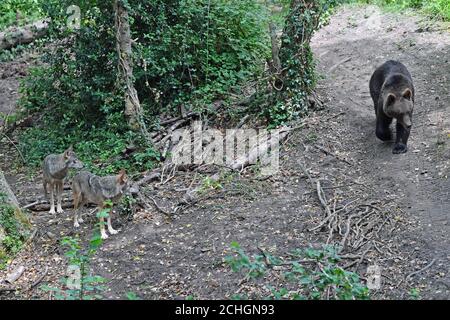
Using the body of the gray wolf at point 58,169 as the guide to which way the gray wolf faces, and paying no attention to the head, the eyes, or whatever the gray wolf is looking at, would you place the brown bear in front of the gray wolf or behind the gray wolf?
in front

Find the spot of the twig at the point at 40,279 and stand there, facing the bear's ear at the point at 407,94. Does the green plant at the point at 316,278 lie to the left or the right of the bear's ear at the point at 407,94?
right

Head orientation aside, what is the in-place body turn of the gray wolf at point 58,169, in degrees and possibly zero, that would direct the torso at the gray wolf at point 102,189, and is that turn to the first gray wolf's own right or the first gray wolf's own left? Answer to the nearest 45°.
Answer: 0° — it already faces it

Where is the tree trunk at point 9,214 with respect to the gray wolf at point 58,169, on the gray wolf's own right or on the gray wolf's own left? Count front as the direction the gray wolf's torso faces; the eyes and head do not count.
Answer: on the gray wolf's own right

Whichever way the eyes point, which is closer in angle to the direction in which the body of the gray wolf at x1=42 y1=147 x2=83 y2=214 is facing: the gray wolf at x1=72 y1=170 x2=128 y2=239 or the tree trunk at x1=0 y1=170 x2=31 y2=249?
the gray wolf

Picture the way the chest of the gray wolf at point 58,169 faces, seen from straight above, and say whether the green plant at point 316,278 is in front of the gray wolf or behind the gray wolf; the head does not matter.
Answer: in front

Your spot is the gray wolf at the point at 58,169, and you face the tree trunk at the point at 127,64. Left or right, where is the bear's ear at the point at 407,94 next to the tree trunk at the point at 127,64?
right

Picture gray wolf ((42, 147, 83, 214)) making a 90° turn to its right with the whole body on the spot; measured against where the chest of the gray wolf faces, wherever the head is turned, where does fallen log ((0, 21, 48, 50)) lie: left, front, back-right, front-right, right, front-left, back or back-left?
back-right

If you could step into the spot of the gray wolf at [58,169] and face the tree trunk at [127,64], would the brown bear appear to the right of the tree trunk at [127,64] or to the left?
right

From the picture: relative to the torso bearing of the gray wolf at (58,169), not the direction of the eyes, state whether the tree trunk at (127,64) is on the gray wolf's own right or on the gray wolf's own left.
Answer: on the gray wolf's own left

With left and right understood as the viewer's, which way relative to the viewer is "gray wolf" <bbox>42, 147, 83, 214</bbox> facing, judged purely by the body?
facing the viewer and to the right of the viewer

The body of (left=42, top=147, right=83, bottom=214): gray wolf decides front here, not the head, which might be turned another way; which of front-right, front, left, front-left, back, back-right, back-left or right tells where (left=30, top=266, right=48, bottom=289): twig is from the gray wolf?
front-right

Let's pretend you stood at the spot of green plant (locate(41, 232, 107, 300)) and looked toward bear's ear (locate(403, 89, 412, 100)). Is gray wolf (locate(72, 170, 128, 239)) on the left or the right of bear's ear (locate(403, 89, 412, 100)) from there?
left

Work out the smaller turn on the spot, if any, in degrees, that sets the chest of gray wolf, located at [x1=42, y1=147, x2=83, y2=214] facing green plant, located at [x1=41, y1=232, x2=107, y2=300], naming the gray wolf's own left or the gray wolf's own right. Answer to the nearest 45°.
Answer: approximately 45° to the gray wolf's own right
